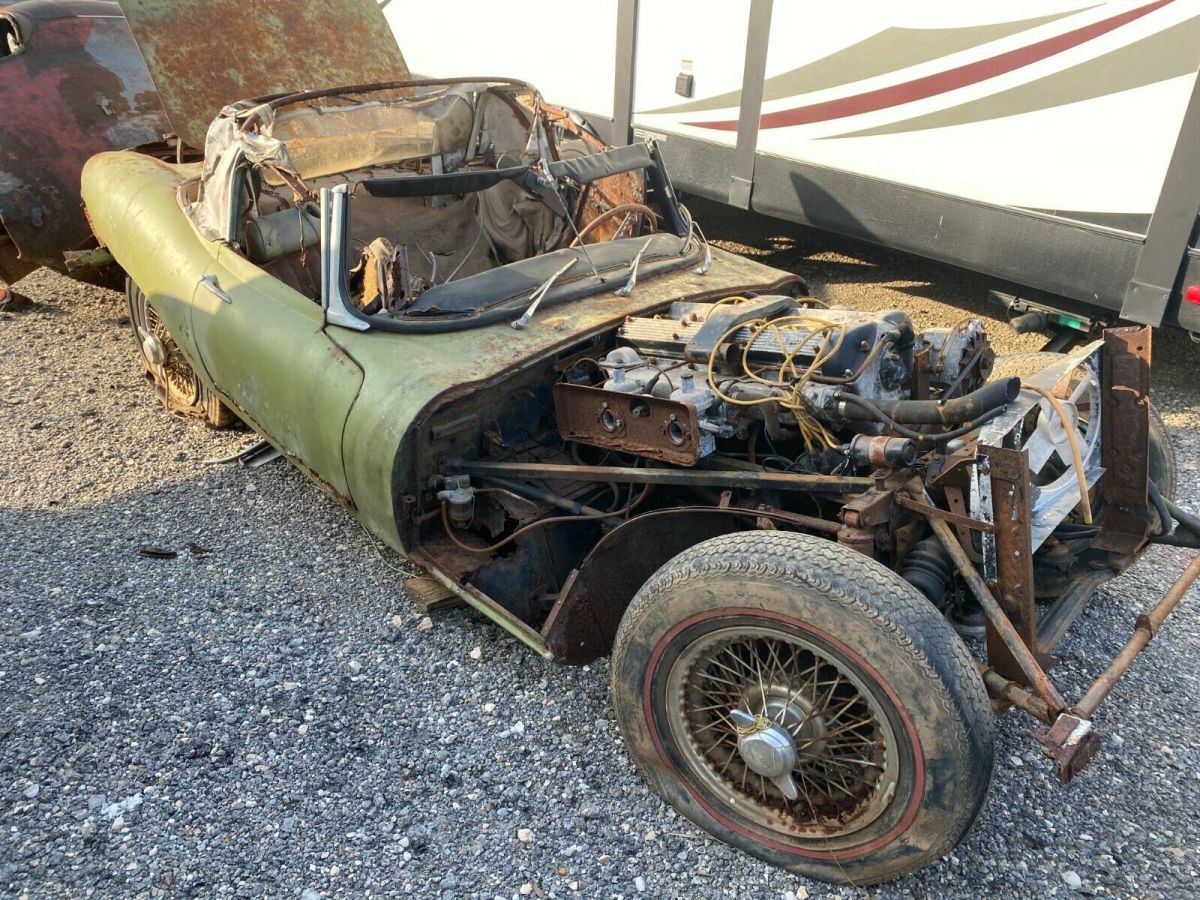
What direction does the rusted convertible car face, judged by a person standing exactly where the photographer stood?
facing the viewer and to the right of the viewer
